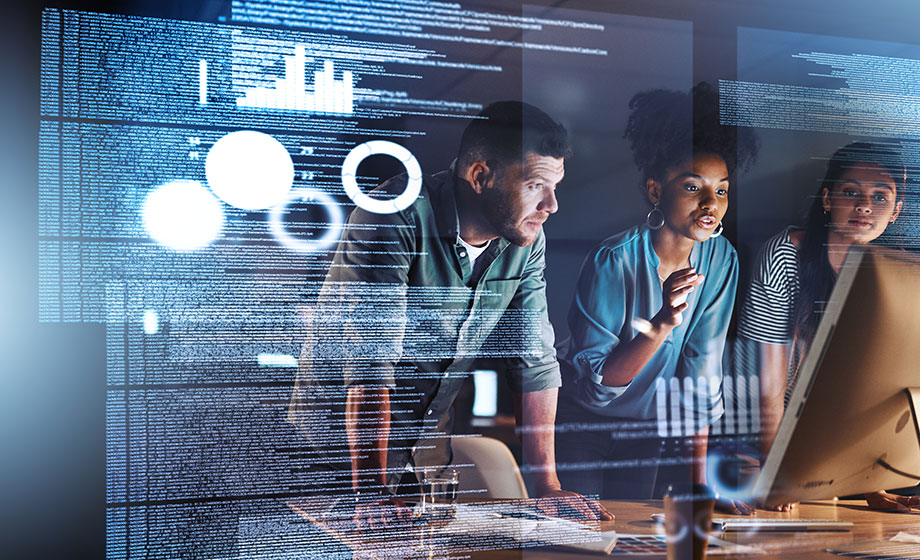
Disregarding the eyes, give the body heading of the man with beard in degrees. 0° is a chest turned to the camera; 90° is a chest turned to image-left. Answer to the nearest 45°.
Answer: approximately 315°

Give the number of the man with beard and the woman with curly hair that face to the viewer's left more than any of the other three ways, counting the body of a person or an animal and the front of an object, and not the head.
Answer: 0

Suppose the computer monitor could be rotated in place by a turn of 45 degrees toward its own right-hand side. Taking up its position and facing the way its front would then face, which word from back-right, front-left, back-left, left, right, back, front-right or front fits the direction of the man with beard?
left

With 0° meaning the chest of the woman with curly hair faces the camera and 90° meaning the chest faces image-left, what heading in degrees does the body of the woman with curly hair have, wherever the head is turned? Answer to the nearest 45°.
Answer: approximately 315°

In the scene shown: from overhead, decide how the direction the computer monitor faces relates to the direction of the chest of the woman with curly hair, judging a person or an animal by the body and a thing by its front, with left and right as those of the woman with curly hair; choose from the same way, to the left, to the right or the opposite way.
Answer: the opposite way

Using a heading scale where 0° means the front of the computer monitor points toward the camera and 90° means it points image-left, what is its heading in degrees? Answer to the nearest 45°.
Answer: approximately 135°

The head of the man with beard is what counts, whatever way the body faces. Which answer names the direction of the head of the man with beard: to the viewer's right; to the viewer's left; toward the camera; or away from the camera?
to the viewer's right
